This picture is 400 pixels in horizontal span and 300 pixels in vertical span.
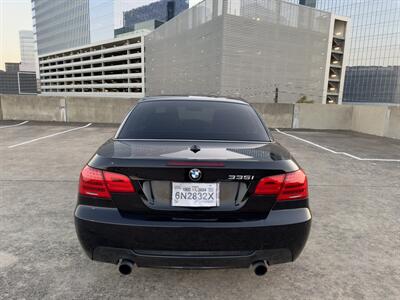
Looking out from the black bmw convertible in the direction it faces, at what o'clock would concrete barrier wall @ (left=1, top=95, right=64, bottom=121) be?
The concrete barrier wall is roughly at 11 o'clock from the black bmw convertible.

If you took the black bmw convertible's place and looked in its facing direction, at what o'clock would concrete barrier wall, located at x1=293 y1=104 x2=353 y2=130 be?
The concrete barrier wall is roughly at 1 o'clock from the black bmw convertible.

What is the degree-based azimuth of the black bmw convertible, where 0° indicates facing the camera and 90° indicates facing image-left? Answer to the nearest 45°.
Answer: approximately 180°

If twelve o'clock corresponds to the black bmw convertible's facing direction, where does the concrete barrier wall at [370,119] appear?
The concrete barrier wall is roughly at 1 o'clock from the black bmw convertible.
